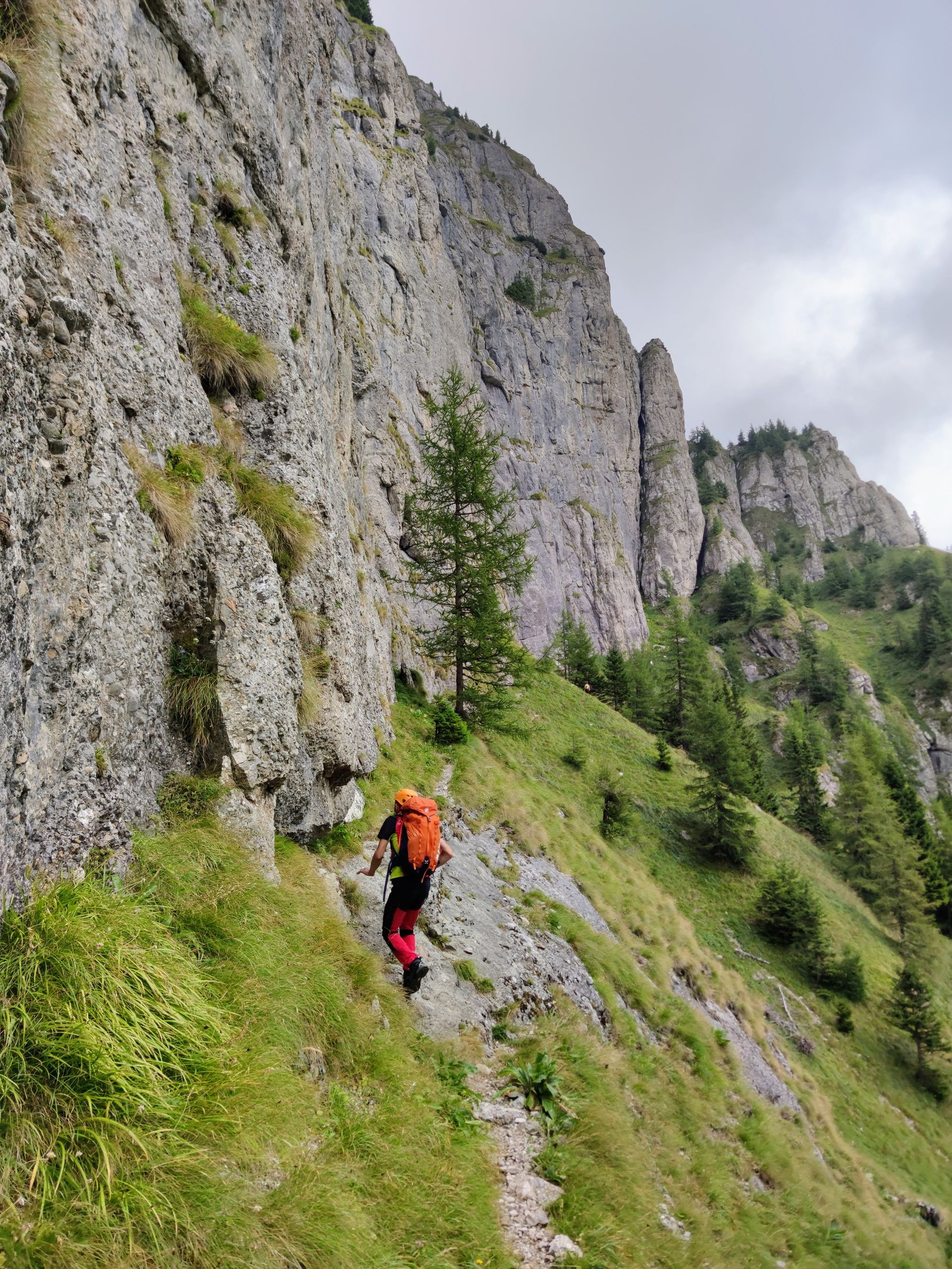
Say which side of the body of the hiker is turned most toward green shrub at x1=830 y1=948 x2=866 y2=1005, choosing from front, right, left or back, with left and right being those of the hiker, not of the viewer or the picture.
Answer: right

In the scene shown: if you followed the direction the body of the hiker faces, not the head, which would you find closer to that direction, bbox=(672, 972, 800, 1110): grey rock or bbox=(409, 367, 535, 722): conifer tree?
the conifer tree

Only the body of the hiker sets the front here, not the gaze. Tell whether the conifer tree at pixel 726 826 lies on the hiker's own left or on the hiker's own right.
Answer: on the hiker's own right

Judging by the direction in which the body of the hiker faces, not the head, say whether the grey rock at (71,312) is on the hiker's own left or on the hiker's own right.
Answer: on the hiker's own left

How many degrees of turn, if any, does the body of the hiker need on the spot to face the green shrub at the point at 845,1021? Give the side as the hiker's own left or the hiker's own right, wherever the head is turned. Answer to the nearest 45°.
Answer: approximately 90° to the hiker's own right

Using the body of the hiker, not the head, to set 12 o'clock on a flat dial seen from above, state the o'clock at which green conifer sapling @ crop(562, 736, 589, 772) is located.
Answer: The green conifer sapling is roughly at 2 o'clock from the hiker.

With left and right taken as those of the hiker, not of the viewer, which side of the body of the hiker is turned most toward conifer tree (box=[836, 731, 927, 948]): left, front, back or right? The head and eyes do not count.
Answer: right

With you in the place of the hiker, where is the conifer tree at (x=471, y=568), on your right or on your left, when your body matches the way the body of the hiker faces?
on your right

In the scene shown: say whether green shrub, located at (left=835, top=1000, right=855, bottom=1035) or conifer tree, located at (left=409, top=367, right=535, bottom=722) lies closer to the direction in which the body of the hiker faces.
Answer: the conifer tree

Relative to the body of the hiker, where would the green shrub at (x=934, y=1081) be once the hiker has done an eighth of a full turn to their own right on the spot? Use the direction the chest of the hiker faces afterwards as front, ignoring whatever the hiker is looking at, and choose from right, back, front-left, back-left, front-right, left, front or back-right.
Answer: front-right

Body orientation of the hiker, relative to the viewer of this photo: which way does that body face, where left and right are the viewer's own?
facing away from the viewer and to the left of the viewer
